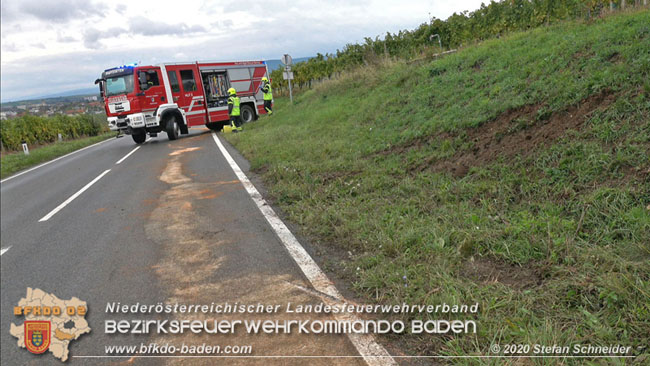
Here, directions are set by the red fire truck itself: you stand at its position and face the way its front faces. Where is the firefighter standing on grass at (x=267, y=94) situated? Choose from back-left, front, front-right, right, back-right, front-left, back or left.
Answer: back

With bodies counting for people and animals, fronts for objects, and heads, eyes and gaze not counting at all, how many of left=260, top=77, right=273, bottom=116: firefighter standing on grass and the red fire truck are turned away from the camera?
0

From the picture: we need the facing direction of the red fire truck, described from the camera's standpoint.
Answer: facing the viewer and to the left of the viewer

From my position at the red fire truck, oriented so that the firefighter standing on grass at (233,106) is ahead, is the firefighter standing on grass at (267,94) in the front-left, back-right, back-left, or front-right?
front-left

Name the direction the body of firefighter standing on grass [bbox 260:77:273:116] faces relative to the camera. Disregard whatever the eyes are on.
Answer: to the viewer's left

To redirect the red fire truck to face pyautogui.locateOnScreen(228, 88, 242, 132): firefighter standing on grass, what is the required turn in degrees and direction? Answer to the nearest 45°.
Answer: approximately 135° to its left
